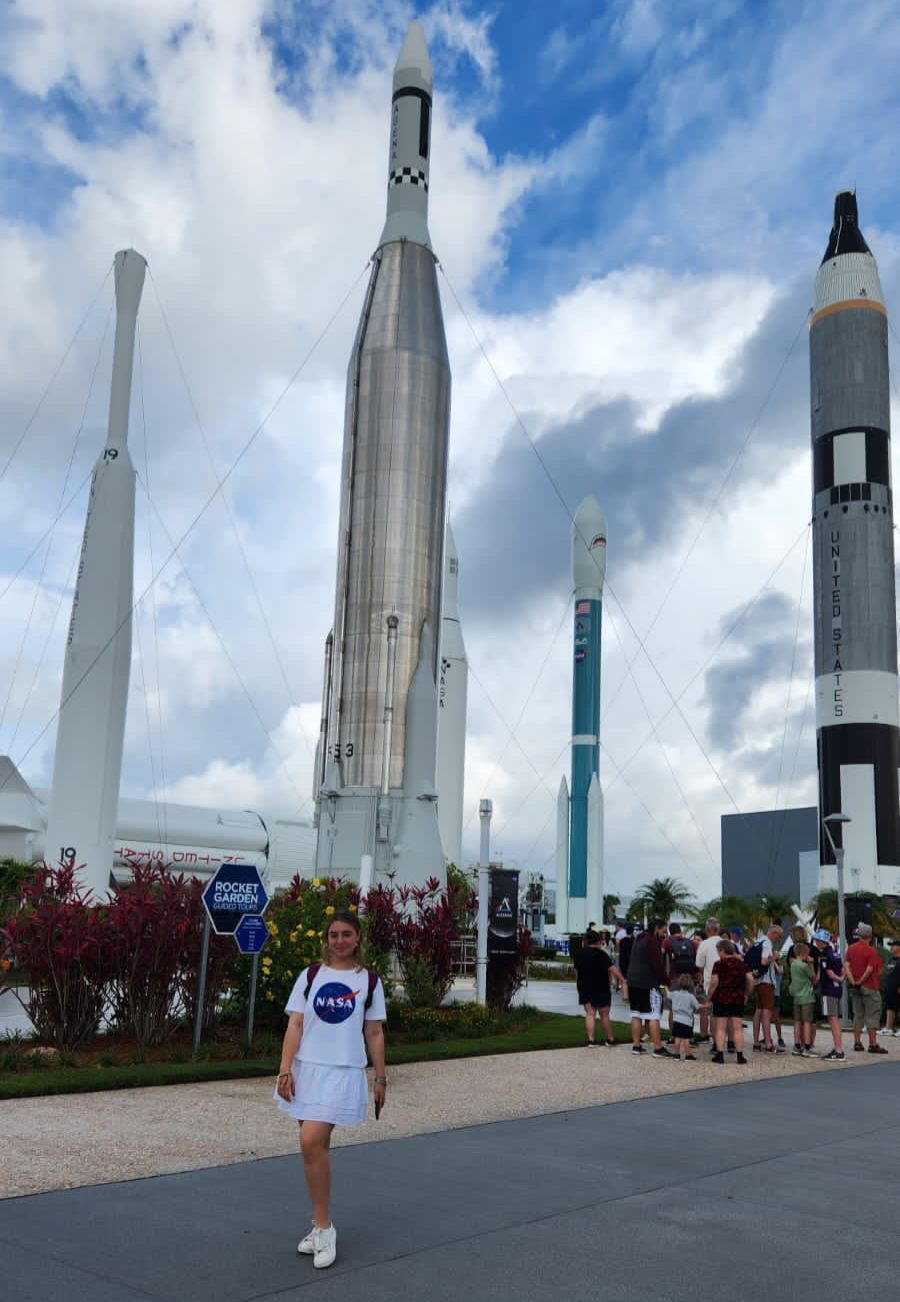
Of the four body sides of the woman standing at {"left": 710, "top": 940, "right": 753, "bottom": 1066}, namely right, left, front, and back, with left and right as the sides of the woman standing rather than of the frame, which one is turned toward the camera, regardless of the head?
back

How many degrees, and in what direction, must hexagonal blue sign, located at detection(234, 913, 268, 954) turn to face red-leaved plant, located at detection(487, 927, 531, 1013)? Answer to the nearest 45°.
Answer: approximately 135° to its left

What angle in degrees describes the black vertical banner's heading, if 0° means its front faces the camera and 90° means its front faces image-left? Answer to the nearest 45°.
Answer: approximately 0°

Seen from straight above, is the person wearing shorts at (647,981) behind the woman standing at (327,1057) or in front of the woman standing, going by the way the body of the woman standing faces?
behind

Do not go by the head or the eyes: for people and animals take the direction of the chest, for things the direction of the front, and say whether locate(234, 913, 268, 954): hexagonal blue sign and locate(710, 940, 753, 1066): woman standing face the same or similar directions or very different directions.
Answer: very different directions

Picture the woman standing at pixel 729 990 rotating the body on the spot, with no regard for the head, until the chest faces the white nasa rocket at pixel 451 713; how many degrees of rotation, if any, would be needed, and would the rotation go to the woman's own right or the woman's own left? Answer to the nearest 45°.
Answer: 0° — they already face it

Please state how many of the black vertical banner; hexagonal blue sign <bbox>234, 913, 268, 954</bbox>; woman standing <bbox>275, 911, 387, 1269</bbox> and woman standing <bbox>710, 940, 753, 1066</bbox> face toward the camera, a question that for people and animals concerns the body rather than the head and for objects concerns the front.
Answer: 3

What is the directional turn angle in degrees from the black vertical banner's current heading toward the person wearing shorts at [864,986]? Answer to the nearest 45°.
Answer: approximately 90° to its left

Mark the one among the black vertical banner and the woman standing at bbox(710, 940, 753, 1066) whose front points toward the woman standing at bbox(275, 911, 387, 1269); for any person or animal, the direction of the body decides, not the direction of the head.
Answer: the black vertical banner
